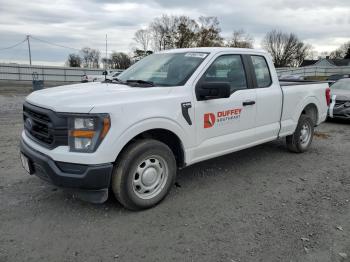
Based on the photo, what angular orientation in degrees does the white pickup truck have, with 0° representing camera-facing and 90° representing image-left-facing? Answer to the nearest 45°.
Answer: approximately 45°

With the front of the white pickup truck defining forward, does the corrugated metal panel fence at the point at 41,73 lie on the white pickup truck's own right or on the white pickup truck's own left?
on the white pickup truck's own right
